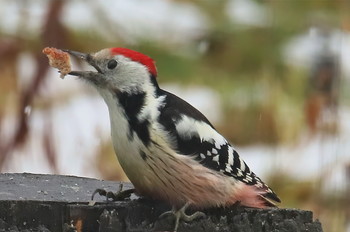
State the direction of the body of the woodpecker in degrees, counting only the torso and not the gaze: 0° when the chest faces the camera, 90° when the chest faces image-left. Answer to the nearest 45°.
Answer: approximately 90°
